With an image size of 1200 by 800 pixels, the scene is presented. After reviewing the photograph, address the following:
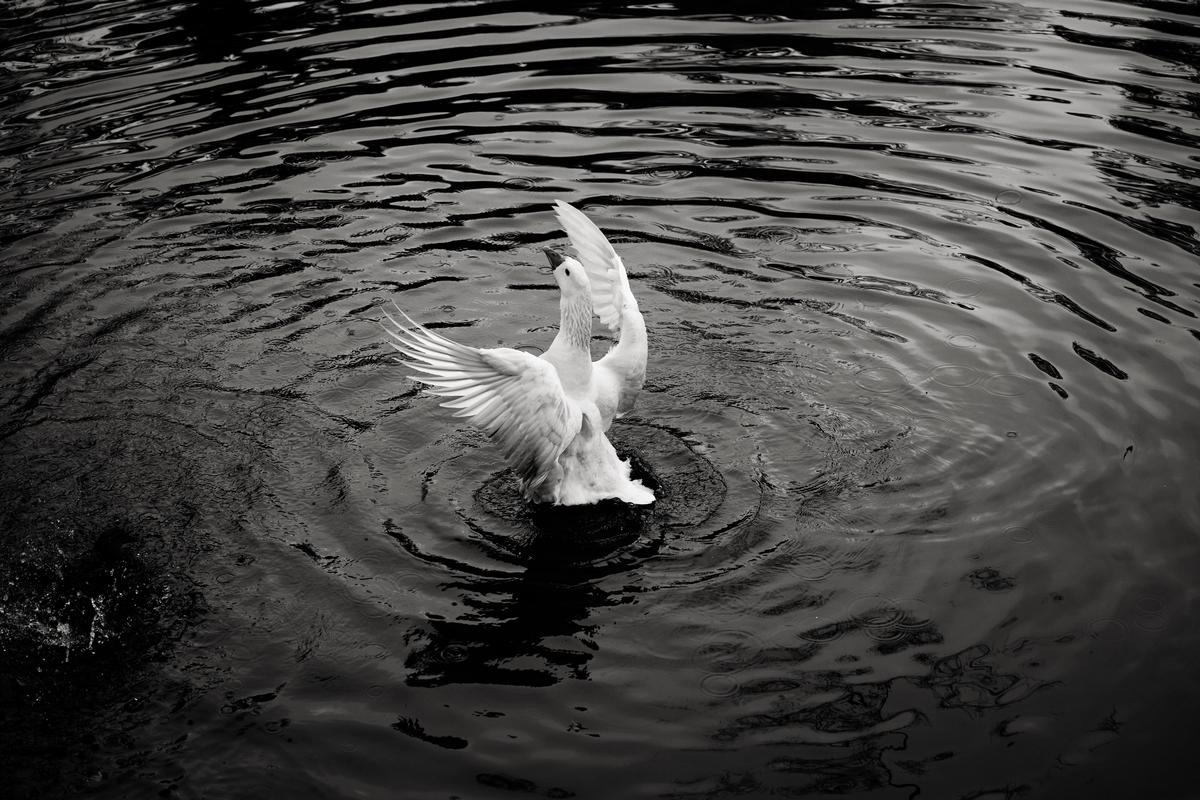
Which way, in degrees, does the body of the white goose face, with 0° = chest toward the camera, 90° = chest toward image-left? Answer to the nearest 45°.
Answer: approximately 135°
